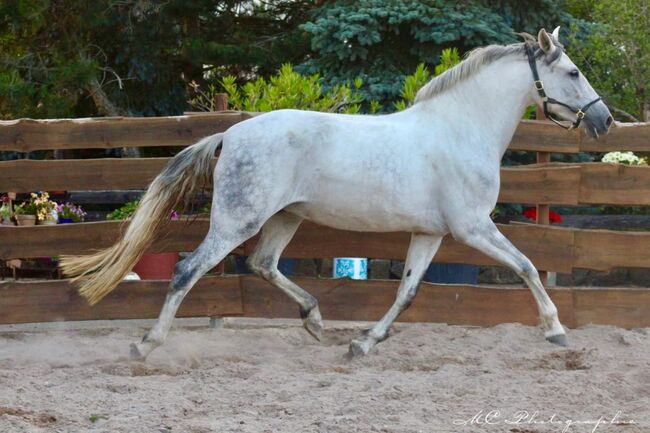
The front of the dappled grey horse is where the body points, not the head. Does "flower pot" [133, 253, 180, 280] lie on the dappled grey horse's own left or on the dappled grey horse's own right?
on the dappled grey horse's own left

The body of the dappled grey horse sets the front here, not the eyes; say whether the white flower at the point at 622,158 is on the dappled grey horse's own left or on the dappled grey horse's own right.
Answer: on the dappled grey horse's own left

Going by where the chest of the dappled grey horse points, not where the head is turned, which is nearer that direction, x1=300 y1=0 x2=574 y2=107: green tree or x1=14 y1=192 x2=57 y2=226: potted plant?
the green tree

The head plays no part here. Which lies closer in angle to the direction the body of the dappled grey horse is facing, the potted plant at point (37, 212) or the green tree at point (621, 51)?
the green tree

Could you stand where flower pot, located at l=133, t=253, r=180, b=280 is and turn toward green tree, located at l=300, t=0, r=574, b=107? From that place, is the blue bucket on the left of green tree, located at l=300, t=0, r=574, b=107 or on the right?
right

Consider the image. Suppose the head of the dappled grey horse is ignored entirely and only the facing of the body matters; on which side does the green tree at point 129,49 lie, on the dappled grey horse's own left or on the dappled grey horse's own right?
on the dappled grey horse's own left

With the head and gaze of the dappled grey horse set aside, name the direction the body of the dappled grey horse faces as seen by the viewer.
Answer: to the viewer's right

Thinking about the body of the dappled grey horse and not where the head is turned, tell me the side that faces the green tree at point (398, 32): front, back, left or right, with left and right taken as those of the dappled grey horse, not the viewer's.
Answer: left

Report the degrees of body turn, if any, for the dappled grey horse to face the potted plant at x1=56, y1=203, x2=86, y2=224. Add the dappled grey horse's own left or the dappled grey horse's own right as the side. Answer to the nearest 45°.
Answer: approximately 135° to the dappled grey horse's own left

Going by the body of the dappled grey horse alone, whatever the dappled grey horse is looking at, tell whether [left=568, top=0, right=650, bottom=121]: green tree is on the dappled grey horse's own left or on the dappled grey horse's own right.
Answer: on the dappled grey horse's own left
